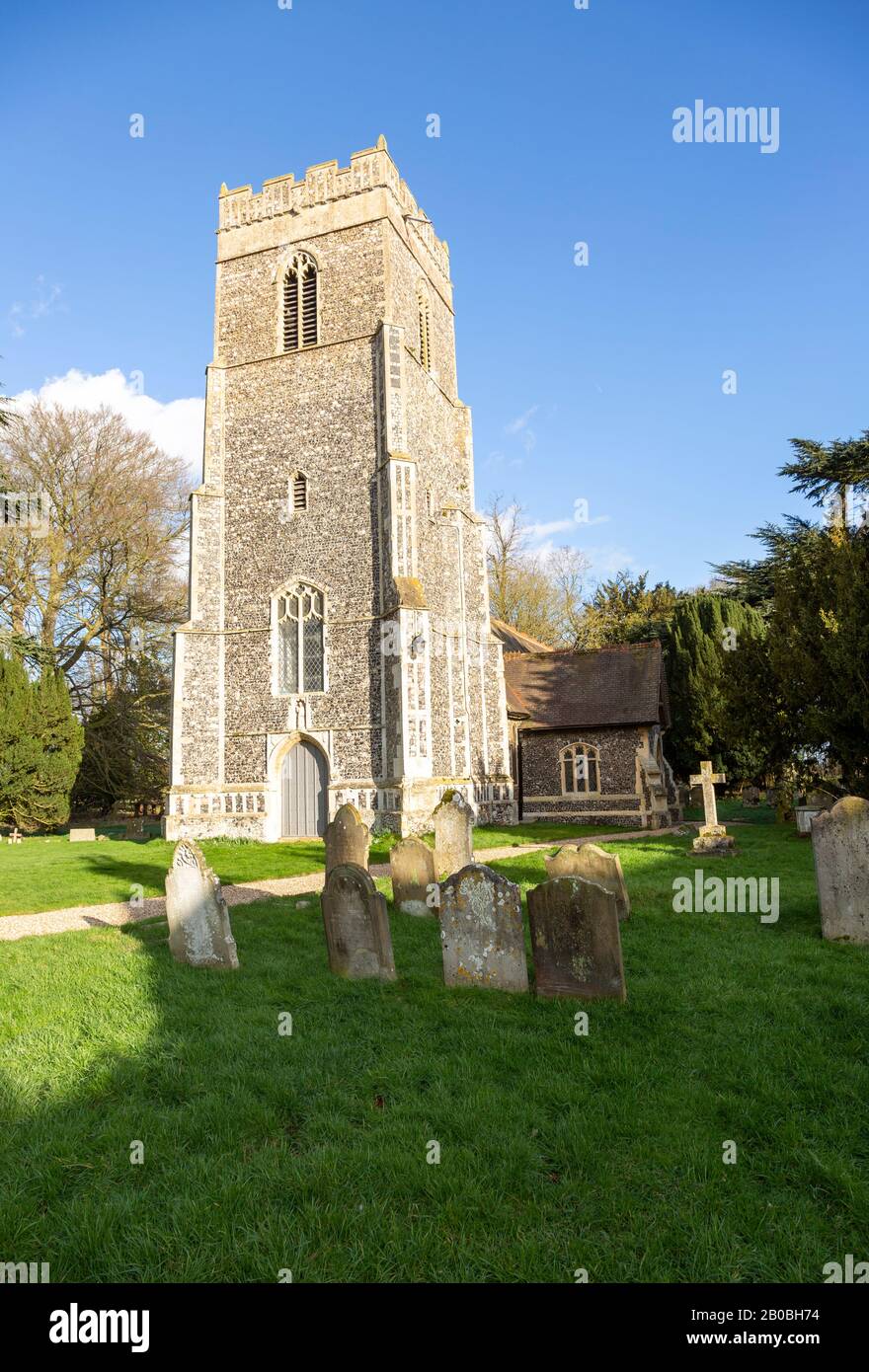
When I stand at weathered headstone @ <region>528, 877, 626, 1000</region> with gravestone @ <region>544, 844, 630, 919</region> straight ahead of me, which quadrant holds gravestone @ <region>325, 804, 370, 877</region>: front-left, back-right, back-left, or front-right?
front-left

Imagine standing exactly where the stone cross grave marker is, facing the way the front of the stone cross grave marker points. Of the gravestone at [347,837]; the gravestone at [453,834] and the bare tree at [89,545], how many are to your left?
0

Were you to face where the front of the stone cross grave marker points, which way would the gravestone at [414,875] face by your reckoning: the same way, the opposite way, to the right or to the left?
the same way

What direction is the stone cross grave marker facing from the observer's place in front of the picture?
facing the viewer

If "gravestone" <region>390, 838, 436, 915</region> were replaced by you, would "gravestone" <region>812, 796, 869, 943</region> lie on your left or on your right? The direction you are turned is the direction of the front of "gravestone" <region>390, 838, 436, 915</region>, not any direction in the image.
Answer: on your left

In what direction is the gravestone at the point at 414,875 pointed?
toward the camera

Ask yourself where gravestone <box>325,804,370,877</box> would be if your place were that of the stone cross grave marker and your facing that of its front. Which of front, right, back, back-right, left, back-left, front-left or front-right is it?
front-right

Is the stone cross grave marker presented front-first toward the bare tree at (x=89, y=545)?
no

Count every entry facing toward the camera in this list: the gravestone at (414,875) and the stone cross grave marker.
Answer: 2

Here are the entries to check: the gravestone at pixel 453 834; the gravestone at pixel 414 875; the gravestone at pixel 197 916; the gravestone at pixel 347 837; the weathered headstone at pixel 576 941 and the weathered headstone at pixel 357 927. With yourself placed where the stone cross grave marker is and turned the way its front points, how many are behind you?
0

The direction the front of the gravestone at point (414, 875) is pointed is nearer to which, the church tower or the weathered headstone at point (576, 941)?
the weathered headstone

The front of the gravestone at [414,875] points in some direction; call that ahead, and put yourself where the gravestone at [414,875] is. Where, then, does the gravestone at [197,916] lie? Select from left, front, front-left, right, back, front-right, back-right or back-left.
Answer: front-right

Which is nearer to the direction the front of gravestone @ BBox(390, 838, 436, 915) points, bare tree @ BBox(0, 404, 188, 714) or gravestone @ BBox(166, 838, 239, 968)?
the gravestone

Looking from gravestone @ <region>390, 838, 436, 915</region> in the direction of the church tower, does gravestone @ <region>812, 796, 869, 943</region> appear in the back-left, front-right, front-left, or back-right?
back-right

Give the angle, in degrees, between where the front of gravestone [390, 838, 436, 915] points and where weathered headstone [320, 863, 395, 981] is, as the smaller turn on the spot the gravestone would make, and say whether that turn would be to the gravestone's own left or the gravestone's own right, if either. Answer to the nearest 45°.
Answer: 0° — it already faces it

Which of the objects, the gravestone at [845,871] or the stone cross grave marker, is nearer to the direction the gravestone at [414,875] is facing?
the gravestone
